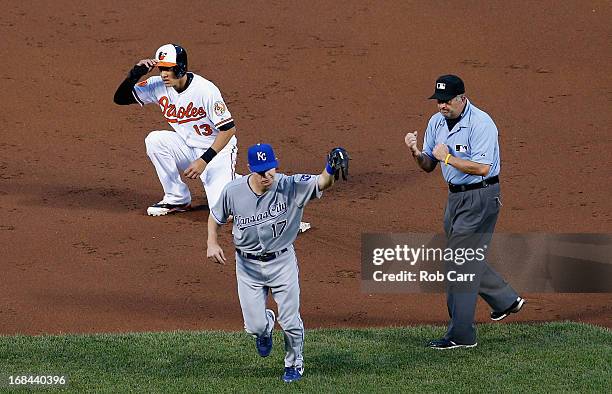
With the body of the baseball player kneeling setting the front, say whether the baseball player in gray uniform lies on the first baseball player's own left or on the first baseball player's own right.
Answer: on the first baseball player's own left

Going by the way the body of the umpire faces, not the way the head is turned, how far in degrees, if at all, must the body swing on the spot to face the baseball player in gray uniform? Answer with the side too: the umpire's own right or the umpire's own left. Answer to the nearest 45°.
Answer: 0° — they already face them

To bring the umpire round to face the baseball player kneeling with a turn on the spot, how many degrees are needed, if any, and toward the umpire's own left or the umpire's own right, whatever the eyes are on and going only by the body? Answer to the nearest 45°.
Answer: approximately 90° to the umpire's own right

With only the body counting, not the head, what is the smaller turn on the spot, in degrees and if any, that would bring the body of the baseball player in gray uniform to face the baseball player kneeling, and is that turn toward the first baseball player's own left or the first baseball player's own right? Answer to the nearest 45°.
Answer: approximately 180°

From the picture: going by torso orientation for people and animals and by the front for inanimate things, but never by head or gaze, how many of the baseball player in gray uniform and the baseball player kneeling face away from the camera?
0

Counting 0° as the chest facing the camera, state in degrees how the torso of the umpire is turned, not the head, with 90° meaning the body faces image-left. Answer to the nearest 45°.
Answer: approximately 45°

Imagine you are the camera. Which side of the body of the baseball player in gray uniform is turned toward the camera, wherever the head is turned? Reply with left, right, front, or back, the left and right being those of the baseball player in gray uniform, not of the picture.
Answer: front
